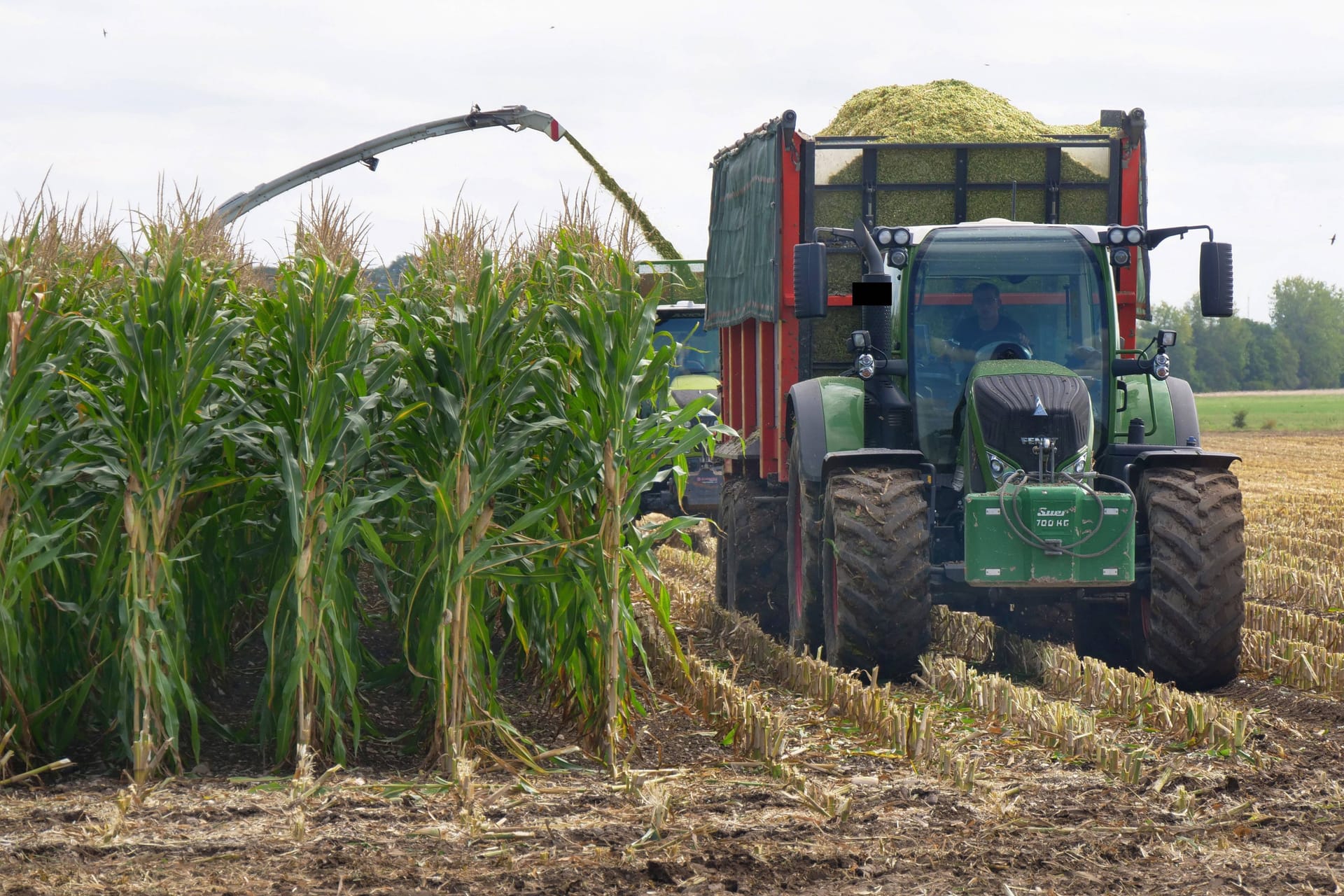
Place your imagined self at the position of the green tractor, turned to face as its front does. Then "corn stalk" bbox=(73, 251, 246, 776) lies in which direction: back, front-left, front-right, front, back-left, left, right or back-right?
front-right

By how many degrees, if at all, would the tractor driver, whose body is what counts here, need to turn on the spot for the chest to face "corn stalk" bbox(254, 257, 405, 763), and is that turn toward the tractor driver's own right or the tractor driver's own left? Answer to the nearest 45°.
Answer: approximately 45° to the tractor driver's own right

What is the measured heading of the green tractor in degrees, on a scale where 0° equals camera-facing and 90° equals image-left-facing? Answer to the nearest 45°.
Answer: approximately 0°
